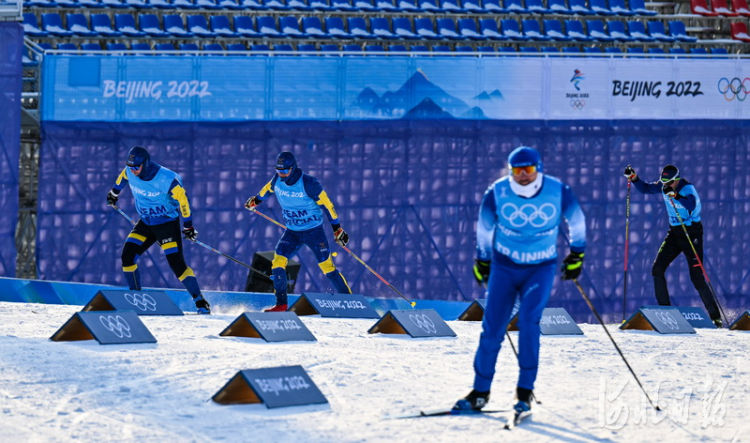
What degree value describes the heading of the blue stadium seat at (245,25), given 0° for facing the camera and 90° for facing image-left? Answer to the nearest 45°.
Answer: approximately 315°

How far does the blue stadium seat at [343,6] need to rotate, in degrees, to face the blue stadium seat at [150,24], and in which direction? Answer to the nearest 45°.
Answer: approximately 135° to its right

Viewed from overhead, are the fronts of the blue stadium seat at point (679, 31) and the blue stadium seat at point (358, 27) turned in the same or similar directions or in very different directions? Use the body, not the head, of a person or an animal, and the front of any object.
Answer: same or similar directions

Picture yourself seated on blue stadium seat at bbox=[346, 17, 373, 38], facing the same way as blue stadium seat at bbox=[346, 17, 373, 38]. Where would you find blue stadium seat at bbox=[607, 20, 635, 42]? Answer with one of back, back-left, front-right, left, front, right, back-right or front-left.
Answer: front-left

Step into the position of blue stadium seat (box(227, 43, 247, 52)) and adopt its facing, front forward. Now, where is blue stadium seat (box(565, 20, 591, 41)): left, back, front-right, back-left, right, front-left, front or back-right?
left

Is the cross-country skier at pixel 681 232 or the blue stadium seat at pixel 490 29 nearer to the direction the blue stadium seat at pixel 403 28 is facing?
the cross-country skier

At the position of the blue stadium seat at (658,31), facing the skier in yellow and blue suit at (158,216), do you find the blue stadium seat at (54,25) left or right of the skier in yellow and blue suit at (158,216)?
right

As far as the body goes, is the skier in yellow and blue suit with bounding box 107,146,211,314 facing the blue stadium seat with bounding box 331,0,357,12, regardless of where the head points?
no

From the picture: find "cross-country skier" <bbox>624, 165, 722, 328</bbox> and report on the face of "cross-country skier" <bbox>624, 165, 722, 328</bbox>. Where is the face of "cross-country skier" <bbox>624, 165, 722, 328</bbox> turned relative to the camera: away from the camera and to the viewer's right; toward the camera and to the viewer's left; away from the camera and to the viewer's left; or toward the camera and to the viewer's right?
toward the camera and to the viewer's left

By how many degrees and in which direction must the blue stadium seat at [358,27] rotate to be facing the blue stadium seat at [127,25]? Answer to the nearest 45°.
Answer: approximately 135° to its right

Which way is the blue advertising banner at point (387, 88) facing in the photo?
toward the camera

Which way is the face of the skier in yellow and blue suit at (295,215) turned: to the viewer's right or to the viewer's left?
to the viewer's left

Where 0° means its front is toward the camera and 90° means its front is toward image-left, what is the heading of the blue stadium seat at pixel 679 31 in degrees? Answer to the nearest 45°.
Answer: approximately 315°

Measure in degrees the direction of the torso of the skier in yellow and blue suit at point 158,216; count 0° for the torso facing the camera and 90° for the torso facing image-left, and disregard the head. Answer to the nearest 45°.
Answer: approximately 45°

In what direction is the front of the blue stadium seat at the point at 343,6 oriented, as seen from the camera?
facing the viewer and to the right of the viewer
